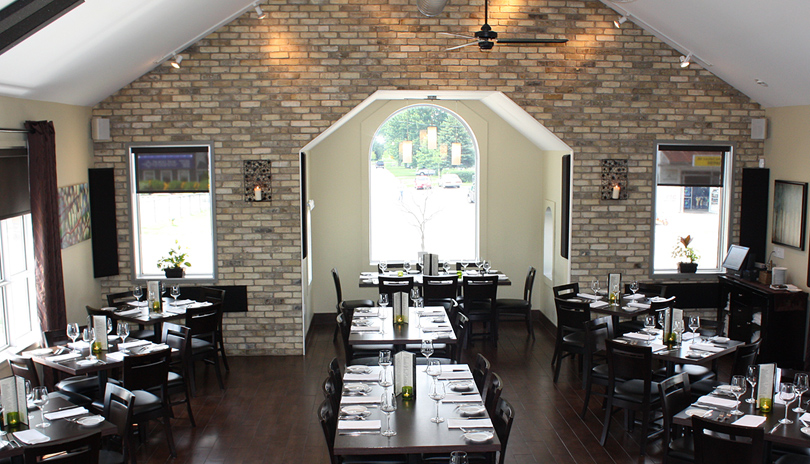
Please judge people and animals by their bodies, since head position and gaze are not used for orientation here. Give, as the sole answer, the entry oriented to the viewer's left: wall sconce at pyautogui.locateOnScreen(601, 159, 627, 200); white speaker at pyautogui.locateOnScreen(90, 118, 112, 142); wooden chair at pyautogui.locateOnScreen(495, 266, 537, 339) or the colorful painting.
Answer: the wooden chair

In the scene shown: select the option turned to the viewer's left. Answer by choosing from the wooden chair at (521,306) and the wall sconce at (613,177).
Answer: the wooden chair

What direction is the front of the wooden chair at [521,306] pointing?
to the viewer's left

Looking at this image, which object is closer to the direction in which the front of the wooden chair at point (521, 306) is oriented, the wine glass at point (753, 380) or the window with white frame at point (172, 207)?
the window with white frame

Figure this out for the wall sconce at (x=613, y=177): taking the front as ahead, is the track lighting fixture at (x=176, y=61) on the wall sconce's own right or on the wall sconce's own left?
on the wall sconce's own right

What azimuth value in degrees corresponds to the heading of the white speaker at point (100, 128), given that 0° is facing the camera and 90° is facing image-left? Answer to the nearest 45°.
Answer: approximately 315°

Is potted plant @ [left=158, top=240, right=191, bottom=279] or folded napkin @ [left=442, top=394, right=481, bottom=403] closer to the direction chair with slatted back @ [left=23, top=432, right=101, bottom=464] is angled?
the potted plant

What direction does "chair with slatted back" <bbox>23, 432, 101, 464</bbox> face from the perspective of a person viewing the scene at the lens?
facing away from the viewer and to the left of the viewer

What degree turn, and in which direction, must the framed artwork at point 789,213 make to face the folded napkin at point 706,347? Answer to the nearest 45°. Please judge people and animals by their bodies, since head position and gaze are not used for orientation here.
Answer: approximately 45° to its left
